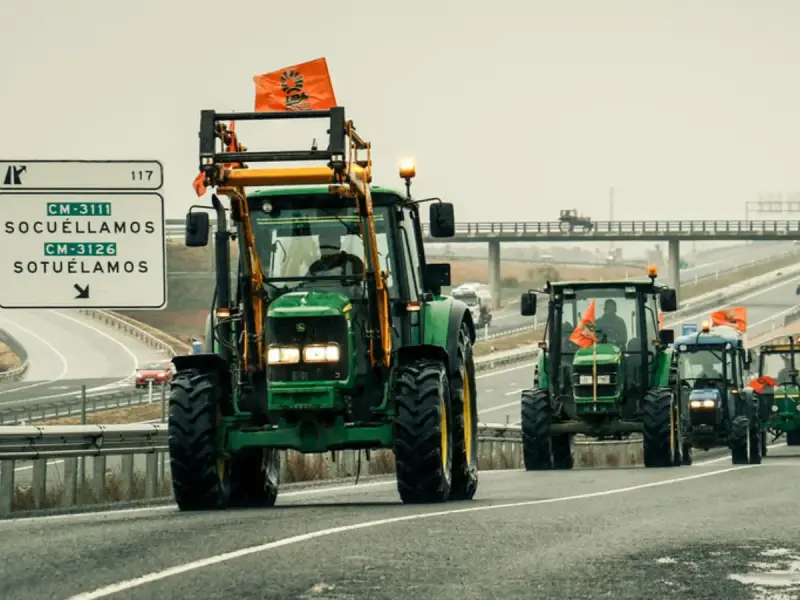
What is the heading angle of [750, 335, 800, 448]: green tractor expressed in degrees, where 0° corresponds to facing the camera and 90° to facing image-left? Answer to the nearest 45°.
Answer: approximately 0°

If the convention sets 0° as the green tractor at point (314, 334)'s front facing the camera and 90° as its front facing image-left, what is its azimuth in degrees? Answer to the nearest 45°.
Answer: approximately 0°

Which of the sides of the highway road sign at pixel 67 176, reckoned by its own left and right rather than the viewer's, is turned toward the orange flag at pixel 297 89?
front

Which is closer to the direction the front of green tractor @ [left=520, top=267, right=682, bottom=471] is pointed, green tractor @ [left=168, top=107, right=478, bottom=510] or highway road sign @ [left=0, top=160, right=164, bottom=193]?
the green tractor
